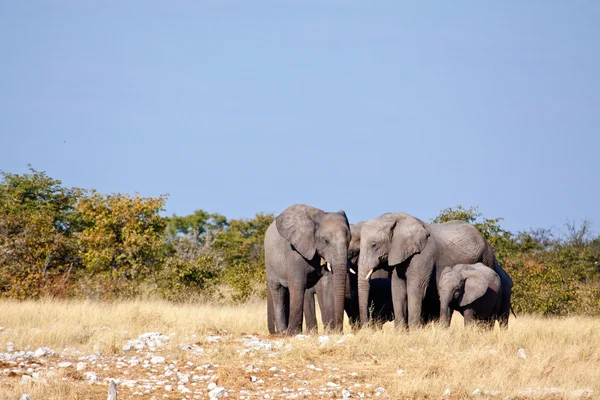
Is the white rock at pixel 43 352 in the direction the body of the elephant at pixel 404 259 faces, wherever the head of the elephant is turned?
yes

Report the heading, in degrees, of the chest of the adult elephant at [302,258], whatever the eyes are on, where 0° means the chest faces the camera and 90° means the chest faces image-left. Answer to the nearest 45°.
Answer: approximately 315°

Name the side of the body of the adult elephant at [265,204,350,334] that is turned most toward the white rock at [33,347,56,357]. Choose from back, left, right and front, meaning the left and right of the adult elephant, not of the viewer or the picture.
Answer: right

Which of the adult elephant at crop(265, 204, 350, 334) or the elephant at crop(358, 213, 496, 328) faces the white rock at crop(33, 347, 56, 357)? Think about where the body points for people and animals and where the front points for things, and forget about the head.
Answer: the elephant

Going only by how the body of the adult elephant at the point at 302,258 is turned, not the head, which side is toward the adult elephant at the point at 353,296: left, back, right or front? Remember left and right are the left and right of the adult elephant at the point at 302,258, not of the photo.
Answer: left

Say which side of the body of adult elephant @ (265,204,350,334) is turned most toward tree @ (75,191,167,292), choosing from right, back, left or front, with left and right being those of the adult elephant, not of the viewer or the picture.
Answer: back
